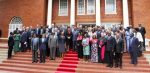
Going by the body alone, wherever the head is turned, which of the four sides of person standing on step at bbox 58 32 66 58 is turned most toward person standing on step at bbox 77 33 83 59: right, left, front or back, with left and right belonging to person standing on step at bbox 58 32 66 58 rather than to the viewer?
left

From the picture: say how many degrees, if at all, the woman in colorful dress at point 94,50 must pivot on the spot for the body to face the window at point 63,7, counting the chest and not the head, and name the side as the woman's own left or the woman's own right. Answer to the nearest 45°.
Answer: approximately 180°

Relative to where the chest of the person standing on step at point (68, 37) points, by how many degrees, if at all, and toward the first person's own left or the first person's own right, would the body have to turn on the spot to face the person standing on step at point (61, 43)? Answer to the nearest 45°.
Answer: approximately 45° to the first person's own right

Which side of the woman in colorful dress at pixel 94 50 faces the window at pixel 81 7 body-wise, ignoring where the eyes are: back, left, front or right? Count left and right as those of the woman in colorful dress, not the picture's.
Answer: back

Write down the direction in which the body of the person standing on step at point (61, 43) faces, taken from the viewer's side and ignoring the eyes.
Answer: toward the camera

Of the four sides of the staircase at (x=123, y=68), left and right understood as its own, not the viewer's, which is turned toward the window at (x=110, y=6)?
back

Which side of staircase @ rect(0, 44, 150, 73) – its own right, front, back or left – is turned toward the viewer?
front

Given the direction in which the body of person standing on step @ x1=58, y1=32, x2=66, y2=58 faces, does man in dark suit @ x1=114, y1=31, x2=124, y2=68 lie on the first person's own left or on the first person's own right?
on the first person's own left

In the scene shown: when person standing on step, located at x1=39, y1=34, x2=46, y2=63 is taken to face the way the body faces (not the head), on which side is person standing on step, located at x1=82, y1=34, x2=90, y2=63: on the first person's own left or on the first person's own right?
on the first person's own left
